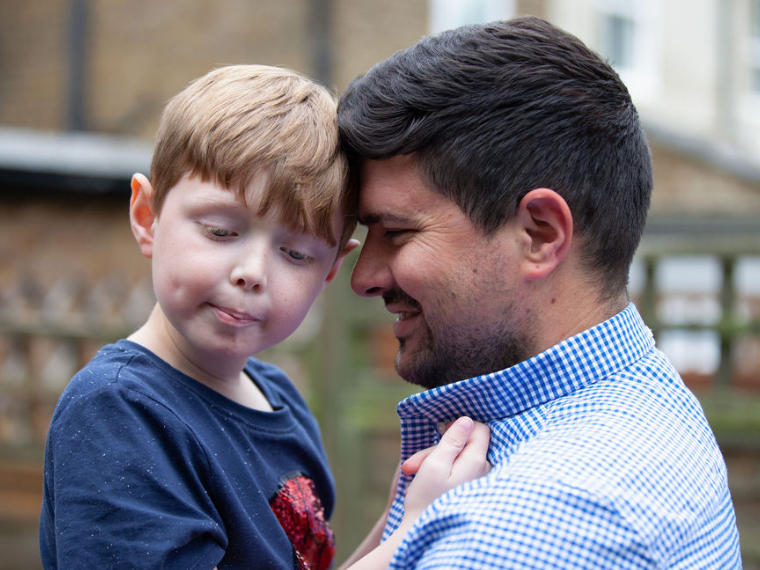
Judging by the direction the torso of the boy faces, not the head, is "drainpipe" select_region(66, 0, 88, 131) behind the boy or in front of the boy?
behind

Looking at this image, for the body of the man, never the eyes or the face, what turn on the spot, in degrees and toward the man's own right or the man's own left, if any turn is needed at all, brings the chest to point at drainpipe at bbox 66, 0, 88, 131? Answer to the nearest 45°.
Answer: approximately 45° to the man's own right

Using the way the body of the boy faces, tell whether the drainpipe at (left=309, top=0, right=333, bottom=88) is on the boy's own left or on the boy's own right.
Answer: on the boy's own left

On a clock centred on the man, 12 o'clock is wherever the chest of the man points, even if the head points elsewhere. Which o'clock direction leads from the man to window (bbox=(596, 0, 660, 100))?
The window is roughly at 3 o'clock from the man.

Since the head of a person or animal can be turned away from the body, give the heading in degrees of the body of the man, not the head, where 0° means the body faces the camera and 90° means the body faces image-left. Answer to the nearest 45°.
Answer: approximately 90°

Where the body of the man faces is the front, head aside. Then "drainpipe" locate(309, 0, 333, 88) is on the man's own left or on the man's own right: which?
on the man's own right
